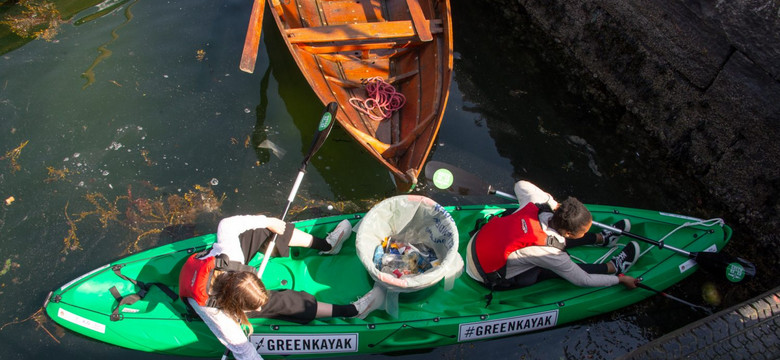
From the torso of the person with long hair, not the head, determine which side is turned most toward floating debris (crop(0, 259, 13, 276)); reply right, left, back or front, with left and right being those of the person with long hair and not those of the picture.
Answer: back

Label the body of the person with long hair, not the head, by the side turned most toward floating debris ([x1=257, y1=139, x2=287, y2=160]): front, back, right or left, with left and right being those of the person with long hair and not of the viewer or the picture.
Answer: left

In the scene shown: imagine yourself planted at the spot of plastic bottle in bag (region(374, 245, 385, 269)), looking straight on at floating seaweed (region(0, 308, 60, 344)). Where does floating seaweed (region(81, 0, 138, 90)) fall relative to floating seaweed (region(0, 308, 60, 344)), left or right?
right

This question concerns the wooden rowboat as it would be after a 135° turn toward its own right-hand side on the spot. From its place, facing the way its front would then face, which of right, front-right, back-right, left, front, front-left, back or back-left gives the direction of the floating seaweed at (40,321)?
left

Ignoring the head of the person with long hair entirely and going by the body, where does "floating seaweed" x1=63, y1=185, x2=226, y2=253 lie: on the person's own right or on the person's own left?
on the person's own left

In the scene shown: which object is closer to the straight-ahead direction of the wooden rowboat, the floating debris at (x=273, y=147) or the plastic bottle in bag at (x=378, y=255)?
the plastic bottle in bag

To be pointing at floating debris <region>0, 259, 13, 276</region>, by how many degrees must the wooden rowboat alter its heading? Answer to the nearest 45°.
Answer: approximately 45° to its right

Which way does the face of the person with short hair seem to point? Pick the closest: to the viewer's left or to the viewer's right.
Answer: to the viewer's right

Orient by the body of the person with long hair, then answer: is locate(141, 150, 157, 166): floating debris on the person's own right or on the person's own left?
on the person's own left

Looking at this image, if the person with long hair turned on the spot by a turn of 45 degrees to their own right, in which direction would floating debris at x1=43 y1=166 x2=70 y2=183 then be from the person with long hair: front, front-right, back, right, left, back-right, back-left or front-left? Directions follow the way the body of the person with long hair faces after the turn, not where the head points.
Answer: back

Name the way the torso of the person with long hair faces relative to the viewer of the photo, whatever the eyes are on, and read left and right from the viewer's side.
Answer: facing to the right of the viewer

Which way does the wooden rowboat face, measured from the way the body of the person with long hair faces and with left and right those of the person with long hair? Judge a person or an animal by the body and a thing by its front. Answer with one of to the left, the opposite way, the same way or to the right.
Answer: to the right

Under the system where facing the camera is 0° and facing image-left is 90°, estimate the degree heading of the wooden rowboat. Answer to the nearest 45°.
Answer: approximately 0°

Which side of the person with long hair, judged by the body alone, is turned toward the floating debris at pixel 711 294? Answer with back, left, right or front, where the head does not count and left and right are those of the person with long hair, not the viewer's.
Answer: front

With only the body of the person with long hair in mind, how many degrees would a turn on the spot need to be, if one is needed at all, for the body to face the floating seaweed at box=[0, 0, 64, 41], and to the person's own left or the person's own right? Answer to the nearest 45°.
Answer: approximately 135° to the person's own left
